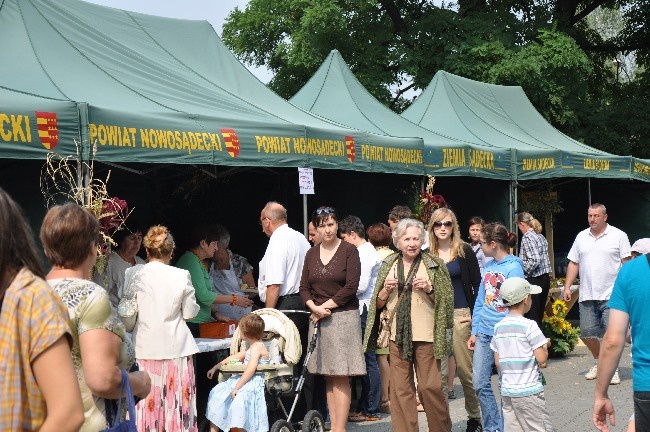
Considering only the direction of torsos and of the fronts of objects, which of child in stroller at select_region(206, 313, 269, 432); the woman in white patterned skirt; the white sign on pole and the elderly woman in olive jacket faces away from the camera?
the woman in white patterned skirt

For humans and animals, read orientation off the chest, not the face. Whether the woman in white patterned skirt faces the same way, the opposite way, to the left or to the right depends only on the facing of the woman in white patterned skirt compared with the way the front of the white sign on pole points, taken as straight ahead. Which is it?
the opposite way

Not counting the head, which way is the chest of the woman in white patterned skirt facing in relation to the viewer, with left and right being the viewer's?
facing away from the viewer

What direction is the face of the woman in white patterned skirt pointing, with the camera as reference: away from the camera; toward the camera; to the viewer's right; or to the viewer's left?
away from the camera

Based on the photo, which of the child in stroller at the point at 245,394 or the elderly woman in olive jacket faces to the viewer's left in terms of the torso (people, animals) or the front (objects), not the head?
the child in stroller
